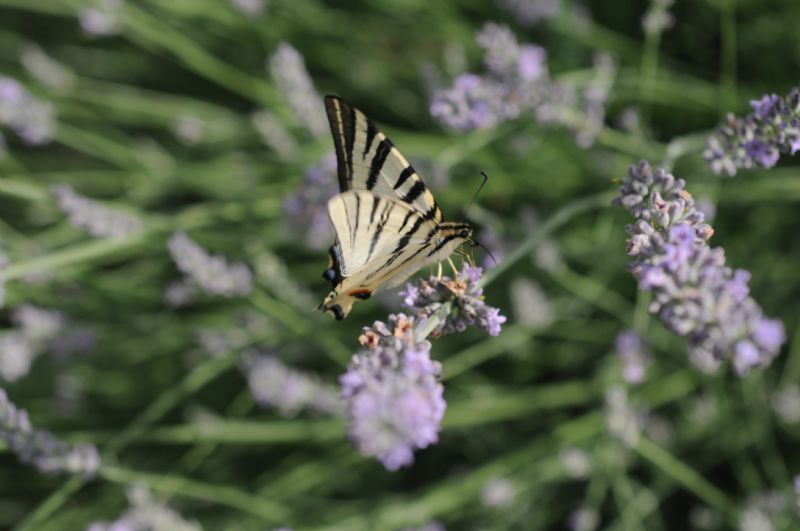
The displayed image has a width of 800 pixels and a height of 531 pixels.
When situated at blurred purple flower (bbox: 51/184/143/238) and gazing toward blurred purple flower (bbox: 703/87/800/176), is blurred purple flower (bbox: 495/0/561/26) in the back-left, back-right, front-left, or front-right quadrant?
front-left

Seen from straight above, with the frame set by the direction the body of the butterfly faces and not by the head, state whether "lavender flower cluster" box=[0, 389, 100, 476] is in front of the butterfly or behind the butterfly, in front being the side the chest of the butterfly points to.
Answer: behind

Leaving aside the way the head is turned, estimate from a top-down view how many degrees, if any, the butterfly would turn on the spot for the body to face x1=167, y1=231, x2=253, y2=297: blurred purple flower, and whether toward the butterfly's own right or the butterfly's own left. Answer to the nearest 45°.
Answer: approximately 135° to the butterfly's own left

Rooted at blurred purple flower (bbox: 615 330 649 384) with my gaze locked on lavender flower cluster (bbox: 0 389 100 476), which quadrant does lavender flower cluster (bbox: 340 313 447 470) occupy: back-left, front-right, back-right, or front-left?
front-left

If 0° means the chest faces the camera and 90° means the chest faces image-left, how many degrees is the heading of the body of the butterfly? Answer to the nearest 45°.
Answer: approximately 270°

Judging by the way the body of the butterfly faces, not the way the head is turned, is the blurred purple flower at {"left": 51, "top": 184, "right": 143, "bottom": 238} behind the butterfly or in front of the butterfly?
behind
